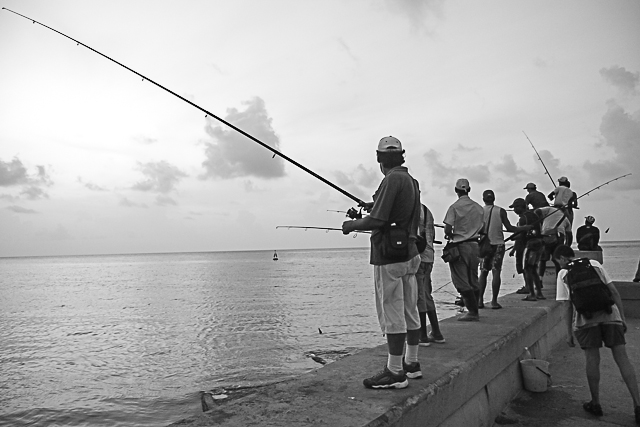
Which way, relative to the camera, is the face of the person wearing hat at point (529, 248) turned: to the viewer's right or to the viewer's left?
to the viewer's left

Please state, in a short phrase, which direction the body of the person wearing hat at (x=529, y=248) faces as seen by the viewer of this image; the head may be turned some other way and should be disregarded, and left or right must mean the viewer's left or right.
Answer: facing to the left of the viewer

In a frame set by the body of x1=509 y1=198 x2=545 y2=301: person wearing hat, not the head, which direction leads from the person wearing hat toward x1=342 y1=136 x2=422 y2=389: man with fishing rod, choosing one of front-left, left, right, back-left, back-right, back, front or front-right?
left

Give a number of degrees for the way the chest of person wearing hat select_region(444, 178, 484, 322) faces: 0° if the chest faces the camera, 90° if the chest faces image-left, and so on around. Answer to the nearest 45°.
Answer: approximately 135°

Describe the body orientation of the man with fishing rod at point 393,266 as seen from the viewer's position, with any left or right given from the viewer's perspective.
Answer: facing away from the viewer and to the left of the viewer

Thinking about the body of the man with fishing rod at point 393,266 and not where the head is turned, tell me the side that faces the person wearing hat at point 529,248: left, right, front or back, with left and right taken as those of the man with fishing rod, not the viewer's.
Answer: right

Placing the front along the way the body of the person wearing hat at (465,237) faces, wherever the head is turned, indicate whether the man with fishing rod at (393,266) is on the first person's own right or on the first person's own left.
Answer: on the first person's own left

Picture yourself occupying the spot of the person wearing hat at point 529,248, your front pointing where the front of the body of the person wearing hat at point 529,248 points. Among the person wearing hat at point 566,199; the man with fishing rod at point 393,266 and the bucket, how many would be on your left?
2
